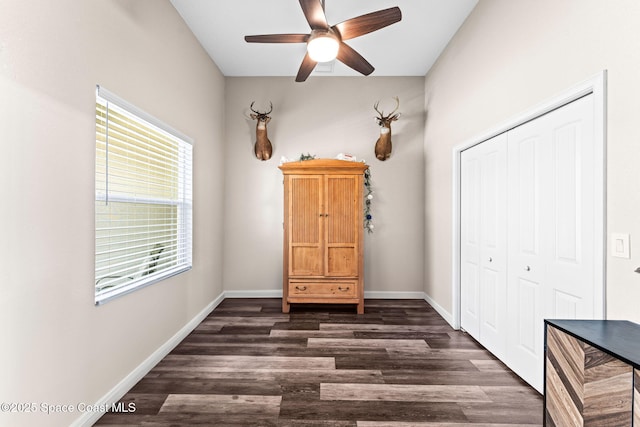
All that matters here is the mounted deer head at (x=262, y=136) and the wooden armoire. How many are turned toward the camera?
2

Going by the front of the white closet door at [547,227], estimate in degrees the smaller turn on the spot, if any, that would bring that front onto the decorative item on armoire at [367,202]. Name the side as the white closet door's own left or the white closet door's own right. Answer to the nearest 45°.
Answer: approximately 90° to the white closet door's own right

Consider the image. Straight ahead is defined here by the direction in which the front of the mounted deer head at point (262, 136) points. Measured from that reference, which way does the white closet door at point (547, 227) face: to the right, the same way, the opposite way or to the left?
to the right

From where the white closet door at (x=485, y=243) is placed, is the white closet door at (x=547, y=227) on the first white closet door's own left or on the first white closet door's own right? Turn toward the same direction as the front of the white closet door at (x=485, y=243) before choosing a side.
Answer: on the first white closet door's own left

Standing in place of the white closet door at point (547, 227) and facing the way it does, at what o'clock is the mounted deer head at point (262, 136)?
The mounted deer head is roughly at 2 o'clock from the white closet door.

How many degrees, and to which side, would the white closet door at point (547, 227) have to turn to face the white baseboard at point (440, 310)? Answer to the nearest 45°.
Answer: approximately 90° to its right

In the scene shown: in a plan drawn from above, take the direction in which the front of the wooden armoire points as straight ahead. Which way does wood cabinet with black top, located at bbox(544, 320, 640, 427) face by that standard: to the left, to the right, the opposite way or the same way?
to the right

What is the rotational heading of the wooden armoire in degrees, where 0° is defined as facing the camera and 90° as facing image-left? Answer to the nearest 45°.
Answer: approximately 0°
